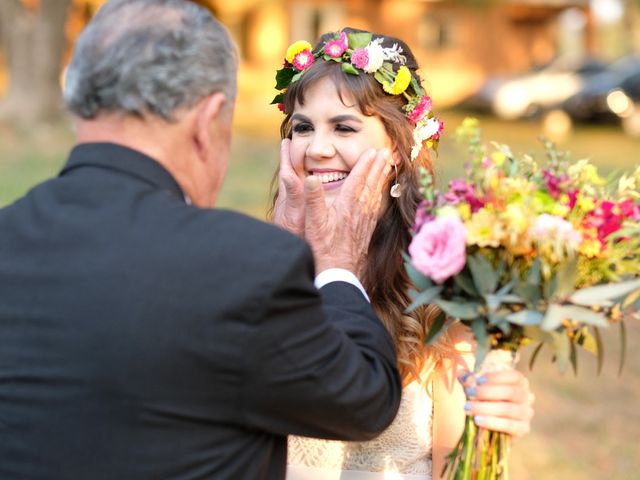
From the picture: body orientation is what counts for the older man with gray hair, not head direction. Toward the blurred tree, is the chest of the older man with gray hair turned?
no

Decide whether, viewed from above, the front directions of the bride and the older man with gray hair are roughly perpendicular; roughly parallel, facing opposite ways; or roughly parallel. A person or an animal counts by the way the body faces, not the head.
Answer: roughly parallel, facing opposite ways

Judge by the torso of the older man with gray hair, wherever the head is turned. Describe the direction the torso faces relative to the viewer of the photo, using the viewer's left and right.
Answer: facing away from the viewer and to the right of the viewer

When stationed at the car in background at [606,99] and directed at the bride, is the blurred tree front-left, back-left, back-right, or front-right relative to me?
front-right

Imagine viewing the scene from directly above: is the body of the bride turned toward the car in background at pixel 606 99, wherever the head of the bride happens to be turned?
no

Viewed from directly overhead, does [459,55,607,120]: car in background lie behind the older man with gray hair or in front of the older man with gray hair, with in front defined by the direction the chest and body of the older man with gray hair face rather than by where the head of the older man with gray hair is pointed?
in front

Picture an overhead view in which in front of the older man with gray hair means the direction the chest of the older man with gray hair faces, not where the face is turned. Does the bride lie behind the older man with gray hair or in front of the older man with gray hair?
in front

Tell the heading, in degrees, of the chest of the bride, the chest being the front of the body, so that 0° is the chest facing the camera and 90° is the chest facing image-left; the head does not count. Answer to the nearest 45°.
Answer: approximately 45°

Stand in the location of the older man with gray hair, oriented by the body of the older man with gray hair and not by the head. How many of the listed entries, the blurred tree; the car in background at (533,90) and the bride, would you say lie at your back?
0

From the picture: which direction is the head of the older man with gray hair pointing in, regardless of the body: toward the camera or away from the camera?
away from the camera

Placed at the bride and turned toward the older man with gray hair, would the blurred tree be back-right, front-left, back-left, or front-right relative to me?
back-right

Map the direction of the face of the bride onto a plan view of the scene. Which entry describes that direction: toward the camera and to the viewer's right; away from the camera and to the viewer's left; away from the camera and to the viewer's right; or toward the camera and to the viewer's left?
toward the camera and to the viewer's left

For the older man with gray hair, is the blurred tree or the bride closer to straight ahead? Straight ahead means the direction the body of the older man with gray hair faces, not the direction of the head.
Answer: the bride

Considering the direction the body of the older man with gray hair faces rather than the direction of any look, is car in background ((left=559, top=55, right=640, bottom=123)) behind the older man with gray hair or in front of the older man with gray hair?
in front
